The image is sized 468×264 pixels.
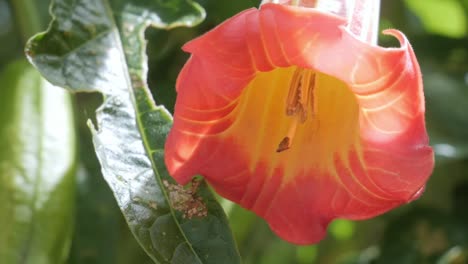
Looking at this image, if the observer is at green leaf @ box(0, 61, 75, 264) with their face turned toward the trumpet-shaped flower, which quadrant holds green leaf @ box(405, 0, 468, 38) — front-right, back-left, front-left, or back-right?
front-left

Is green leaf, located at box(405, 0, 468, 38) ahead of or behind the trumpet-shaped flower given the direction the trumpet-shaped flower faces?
behind

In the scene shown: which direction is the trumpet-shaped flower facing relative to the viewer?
toward the camera
